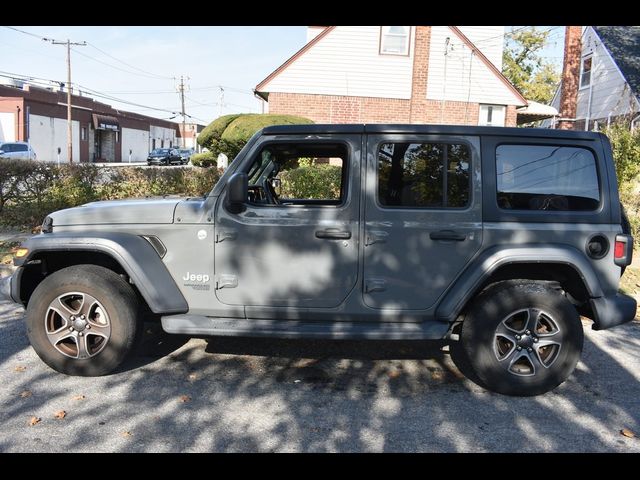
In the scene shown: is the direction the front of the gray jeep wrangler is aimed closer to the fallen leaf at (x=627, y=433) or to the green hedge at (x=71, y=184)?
the green hedge

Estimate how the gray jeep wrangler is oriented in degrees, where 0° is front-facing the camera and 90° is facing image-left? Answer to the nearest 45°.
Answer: approximately 90°

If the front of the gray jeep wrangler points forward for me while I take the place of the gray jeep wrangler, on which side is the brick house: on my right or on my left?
on my right

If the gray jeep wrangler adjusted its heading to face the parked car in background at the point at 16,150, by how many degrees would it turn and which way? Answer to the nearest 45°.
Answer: approximately 45° to its right

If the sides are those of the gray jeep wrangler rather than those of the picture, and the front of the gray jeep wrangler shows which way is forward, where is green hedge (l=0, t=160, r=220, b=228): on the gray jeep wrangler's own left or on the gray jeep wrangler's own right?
on the gray jeep wrangler's own right

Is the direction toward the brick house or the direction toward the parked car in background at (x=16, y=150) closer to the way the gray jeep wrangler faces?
the parked car in background

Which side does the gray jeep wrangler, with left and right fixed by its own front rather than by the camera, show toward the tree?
right

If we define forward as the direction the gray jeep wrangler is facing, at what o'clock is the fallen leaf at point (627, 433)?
The fallen leaf is roughly at 7 o'clock from the gray jeep wrangler.

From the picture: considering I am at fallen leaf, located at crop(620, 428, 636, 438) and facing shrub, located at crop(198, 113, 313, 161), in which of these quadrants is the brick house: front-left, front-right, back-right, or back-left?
front-right
